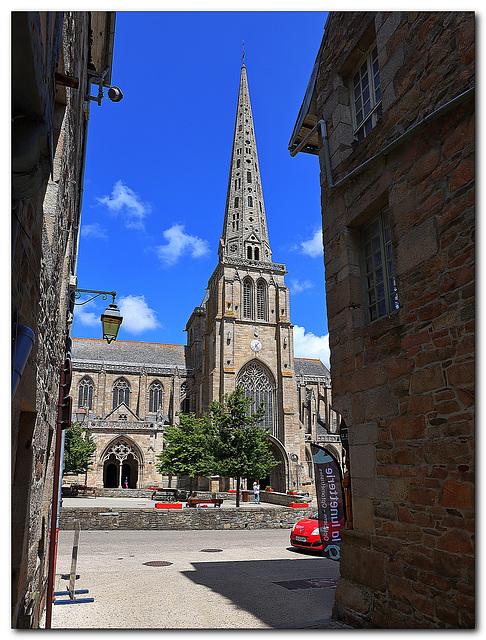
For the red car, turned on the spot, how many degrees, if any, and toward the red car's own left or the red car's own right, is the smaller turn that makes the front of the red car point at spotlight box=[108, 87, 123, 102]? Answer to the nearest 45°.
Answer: approximately 45° to the red car's own left

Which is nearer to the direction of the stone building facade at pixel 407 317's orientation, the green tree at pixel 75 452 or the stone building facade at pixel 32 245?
the stone building facade

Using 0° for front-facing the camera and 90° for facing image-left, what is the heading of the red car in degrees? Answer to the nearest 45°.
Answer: approximately 45°

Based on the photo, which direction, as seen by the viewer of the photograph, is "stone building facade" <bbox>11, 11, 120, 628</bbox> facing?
facing to the right of the viewer

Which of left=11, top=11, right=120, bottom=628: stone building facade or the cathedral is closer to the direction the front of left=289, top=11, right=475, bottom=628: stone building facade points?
the stone building facade

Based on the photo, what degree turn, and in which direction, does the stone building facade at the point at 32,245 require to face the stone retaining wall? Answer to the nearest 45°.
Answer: approximately 90° to its left

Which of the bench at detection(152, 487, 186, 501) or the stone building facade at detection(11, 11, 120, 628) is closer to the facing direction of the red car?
the stone building facade

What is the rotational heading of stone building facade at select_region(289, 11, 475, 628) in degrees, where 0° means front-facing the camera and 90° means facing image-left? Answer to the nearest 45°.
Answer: approximately 45°
